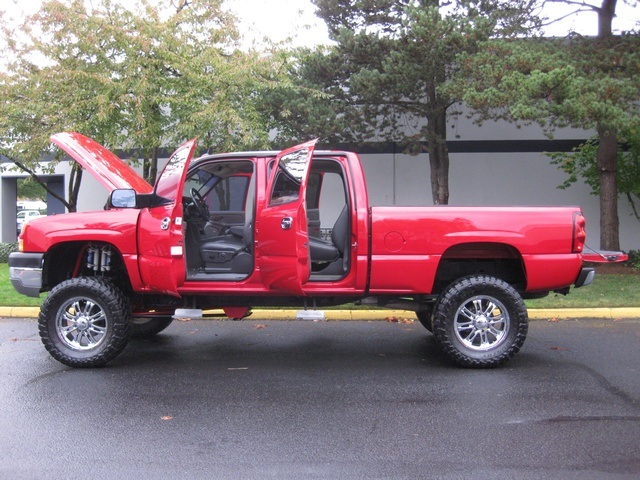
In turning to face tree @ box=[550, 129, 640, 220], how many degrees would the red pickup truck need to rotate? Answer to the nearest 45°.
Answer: approximately 135° to its right

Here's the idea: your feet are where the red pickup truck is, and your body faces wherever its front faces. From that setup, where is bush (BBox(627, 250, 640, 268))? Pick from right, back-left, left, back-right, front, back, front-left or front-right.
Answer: back-right

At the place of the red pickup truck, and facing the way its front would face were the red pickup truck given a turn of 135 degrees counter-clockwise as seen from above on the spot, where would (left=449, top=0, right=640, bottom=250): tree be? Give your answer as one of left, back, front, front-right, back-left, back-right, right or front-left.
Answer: left

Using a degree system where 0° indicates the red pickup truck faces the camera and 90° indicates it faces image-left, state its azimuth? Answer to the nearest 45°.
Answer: approximately 90°

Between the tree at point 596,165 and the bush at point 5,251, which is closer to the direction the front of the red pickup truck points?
the bush
